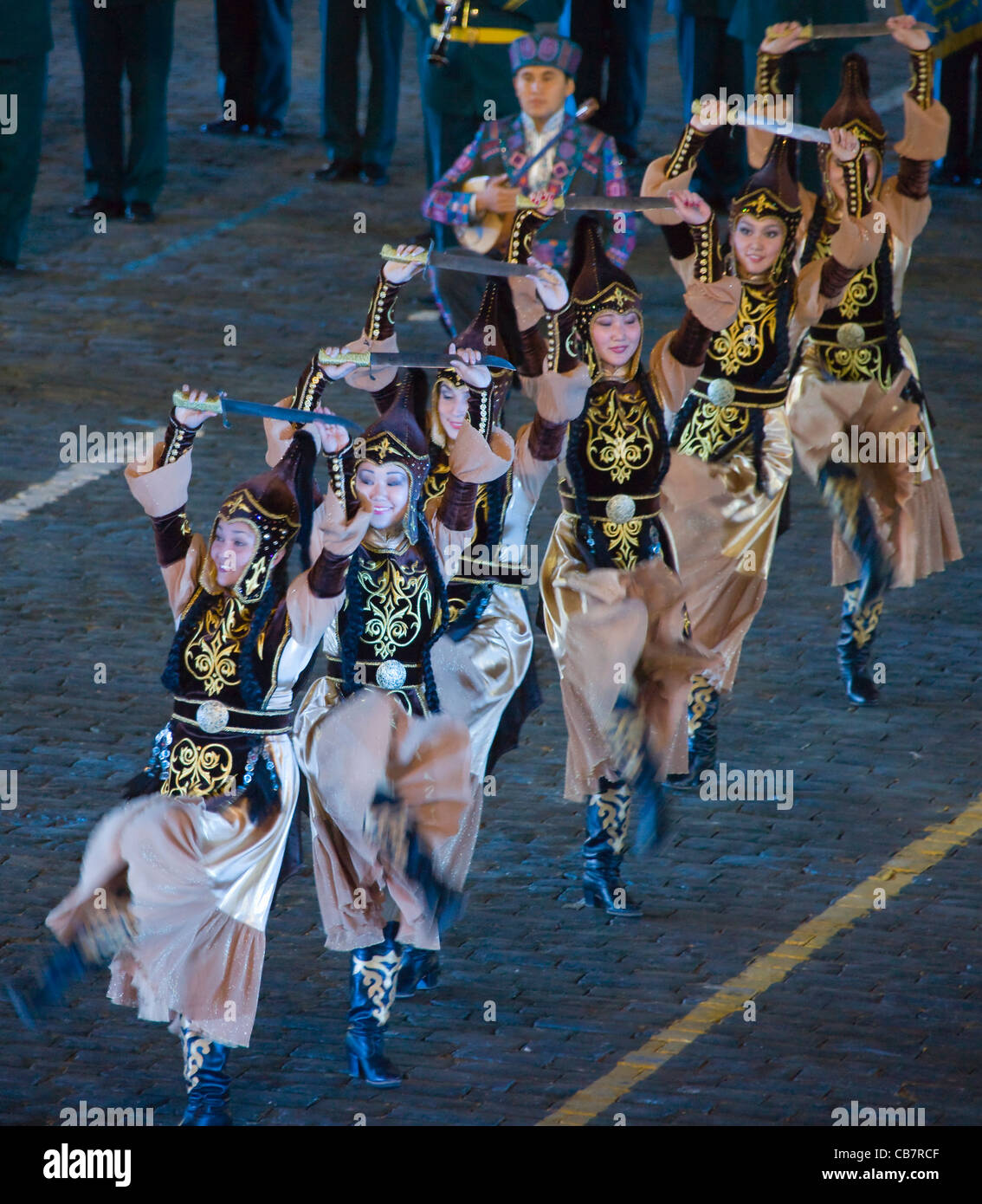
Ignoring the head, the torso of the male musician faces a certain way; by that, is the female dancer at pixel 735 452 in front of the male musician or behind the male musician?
in front

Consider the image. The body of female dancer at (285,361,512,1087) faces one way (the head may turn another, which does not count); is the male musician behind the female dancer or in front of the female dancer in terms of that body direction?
behind

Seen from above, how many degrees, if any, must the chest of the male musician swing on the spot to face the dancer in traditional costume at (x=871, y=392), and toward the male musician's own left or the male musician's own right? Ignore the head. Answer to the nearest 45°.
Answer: approximately 45° to the male musician's own left

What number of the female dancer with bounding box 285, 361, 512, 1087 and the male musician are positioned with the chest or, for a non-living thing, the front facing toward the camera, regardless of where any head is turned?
2

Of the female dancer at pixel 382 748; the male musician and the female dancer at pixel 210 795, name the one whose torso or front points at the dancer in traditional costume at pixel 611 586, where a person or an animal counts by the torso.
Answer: the male musician

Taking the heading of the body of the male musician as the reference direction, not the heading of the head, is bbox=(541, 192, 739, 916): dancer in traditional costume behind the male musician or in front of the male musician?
in front

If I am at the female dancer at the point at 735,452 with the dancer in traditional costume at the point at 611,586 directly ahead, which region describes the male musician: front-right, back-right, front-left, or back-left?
back-right

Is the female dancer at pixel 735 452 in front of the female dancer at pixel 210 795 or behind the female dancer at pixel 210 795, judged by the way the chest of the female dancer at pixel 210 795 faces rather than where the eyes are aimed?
behind

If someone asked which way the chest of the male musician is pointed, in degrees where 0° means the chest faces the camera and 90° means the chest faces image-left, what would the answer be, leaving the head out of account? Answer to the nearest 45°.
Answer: approximately 0°

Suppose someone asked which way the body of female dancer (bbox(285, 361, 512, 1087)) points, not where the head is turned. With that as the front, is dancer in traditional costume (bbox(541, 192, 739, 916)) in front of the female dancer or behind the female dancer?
behind
